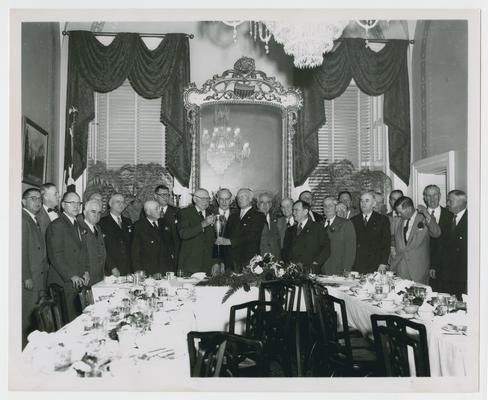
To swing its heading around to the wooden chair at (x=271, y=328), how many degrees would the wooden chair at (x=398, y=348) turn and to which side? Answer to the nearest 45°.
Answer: approximately 90° to its left

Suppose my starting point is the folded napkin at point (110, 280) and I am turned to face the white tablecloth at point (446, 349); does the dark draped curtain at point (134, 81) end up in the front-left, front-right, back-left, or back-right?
back-left

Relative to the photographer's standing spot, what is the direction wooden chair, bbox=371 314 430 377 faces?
facing away from the viewer and to the right of the viewer

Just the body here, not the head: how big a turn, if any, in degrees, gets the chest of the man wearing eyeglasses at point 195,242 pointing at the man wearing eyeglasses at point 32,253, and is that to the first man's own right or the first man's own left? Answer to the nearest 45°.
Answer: approximately 90° to the first man's own right

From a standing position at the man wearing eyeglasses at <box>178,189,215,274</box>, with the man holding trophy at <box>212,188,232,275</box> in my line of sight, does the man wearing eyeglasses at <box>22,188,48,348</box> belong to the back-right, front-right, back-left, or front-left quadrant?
back-right

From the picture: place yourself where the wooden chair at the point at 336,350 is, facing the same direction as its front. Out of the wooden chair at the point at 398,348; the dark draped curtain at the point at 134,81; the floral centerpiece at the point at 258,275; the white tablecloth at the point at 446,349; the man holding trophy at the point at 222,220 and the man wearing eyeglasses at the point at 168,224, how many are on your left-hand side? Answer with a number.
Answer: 4
